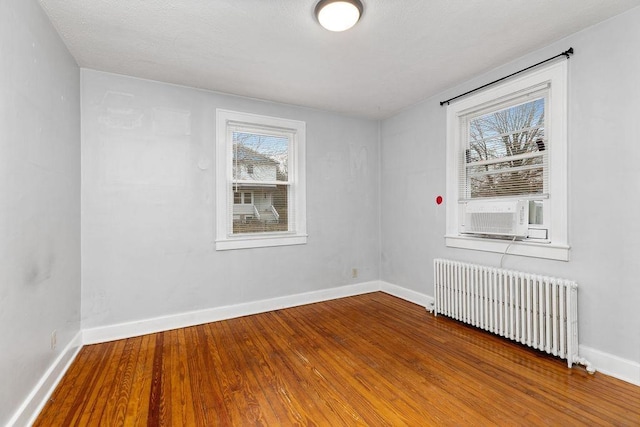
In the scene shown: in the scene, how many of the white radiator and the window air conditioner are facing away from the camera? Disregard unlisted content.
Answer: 0

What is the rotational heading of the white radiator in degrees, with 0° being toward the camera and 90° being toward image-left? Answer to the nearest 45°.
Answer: approximately 45°

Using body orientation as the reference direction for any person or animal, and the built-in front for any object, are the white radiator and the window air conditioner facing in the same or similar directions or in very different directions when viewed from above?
same or similar directions

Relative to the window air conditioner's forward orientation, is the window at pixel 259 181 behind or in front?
in front

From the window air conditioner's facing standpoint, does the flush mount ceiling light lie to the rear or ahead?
ahead
